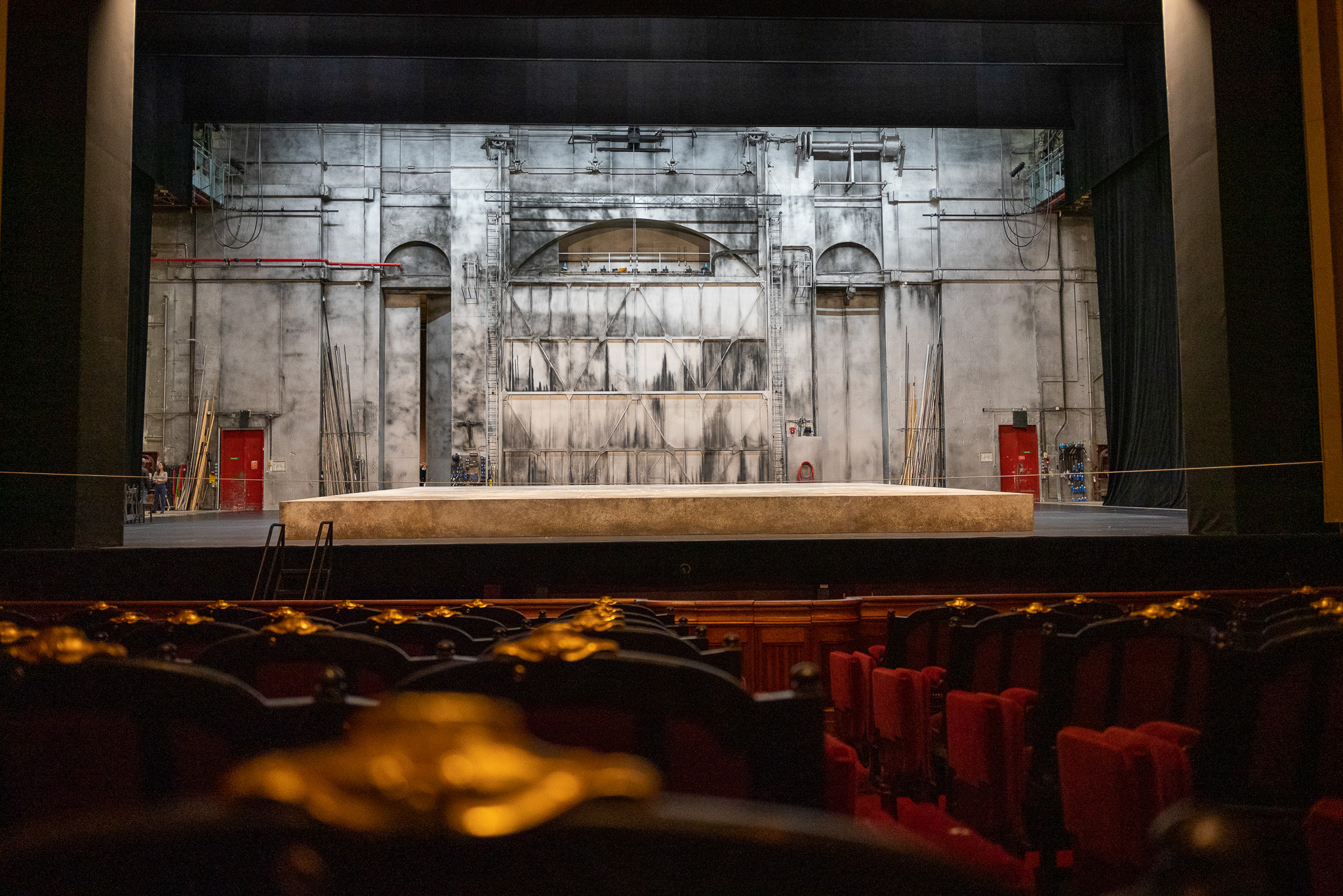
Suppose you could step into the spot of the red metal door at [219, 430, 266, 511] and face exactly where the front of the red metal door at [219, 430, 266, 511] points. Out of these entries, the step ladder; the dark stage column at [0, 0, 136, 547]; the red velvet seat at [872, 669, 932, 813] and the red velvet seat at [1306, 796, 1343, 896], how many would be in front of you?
4

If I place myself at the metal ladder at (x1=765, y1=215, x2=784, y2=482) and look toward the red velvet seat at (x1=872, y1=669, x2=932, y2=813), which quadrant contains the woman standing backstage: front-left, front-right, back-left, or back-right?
front-right

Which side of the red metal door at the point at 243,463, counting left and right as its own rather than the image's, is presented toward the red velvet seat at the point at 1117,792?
front

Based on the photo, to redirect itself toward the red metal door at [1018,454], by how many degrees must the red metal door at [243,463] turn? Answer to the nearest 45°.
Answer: approximately 45° to its left

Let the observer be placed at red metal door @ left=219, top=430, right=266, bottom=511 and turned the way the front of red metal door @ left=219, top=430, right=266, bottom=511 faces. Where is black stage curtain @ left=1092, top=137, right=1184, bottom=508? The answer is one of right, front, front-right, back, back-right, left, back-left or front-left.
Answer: front-left

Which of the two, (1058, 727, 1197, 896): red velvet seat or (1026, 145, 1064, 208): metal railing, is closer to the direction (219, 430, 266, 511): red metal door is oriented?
the red velvet seat

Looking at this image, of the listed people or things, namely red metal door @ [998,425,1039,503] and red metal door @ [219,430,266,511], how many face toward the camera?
2

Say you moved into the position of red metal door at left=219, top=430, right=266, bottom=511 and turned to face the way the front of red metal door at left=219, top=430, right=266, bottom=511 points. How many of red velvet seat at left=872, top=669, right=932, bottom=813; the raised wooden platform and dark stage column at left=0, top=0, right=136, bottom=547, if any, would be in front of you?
3

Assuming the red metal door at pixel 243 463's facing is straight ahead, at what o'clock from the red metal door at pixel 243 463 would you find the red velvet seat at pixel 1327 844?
The red velvet seat is roughly at 12 o'clock from the red metal door.

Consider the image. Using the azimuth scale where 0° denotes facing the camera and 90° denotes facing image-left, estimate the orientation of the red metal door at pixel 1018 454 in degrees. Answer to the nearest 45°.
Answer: approximately 0°

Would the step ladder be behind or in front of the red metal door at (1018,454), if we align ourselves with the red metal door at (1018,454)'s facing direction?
in front

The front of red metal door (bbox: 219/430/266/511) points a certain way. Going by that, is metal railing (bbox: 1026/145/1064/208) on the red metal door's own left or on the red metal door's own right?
on the red metal door's own left

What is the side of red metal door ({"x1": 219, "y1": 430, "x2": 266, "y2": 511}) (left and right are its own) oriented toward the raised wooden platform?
front

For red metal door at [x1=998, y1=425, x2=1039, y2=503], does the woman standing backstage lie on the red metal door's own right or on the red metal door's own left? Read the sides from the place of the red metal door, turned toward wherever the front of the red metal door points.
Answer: on the red metal door's own right

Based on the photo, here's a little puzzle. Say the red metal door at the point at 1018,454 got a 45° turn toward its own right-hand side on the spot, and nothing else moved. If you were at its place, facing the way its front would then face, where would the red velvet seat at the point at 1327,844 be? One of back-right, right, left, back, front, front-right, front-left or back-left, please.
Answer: front-left

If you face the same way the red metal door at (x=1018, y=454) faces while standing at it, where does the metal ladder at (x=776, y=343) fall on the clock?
The metal ladder is roughly at 2 o'clock from the red metal door.

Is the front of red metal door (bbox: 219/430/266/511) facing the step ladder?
yes

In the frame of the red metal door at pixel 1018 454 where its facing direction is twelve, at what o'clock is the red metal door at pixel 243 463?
the red metal door at pixel 243 463 is roughly at 2 o'clock from the red metal door at pixel 1018 454.

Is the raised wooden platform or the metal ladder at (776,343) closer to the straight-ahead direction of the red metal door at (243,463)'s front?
the raised wooden platform

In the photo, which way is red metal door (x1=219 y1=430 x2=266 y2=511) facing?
toward the camera
